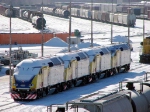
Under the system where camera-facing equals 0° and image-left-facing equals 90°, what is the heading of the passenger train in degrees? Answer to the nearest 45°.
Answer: approximately 45°
